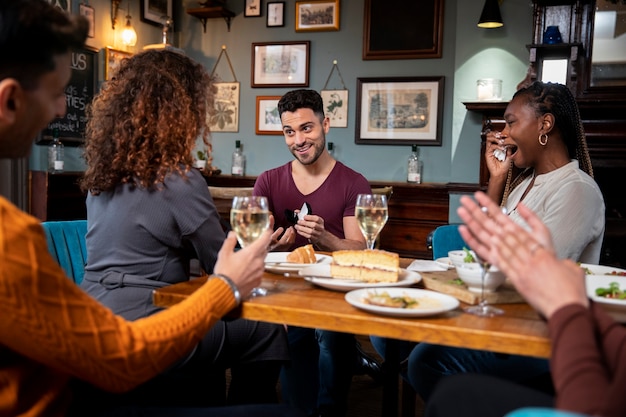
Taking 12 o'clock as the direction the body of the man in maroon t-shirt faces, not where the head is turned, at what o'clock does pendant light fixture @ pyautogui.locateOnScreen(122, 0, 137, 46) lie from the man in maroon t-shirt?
The pendant light fixture is roughly at 5 o'clock from the man in maroon t-shirt.

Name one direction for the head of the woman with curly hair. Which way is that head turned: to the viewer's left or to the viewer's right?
to the viewer's right

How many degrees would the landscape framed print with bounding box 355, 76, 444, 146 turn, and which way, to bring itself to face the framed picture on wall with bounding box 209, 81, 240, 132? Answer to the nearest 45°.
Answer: approximately 90° to its right

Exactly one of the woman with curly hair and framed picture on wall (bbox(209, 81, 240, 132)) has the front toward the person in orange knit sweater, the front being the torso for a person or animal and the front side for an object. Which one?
the framed picture on wall

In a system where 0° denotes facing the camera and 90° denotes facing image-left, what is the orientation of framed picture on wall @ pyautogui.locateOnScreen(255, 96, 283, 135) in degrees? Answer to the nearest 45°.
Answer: approximately 0°

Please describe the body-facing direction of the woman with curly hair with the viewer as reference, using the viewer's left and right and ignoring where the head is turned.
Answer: facing away from the viewer and to the right of the viewer

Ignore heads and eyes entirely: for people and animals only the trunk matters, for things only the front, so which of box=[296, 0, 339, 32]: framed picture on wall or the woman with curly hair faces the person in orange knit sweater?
the framed picture on wall

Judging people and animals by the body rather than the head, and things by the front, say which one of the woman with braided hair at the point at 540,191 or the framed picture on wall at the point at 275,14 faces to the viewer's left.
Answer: the woman with braided hair

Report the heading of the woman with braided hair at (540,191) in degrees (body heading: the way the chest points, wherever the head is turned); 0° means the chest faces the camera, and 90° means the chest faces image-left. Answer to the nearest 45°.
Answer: approximately 90°

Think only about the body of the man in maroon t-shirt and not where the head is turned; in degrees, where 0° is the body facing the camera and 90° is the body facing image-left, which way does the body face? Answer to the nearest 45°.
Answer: approximately 0°
